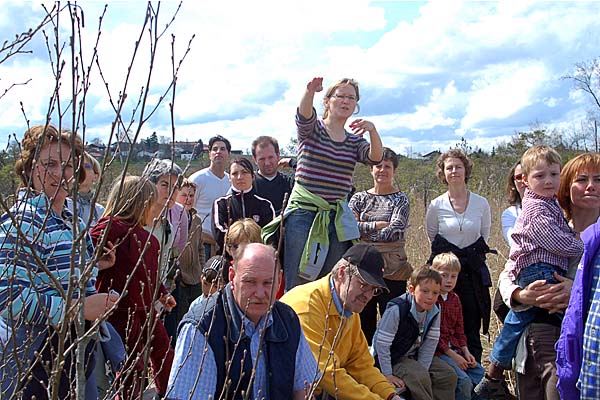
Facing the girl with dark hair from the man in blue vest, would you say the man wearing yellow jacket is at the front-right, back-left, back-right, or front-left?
front-right

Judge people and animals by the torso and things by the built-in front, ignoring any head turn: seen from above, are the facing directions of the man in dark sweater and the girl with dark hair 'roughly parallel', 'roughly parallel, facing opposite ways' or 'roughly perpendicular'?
roughly parallel

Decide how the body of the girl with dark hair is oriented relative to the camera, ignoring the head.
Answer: toward the camera

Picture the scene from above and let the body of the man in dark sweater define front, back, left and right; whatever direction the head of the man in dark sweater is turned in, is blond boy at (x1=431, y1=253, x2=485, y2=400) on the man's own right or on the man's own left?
on the man's own left

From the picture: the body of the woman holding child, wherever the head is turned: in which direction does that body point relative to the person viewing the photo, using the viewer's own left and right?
facing the viewer

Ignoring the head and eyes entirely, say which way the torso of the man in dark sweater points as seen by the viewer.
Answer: toward the camera

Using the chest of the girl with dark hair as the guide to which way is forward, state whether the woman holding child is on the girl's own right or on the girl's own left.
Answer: on the girl's own left

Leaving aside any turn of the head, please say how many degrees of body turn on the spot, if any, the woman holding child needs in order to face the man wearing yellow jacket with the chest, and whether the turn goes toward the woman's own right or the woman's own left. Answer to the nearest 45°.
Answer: approximately 45° to the woman's own right

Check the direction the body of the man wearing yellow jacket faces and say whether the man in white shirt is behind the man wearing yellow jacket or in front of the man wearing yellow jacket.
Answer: behind

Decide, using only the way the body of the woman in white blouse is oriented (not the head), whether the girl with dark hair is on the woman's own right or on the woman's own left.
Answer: on the woman's own right

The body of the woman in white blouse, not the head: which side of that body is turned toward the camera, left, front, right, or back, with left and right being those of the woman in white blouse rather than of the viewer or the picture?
front

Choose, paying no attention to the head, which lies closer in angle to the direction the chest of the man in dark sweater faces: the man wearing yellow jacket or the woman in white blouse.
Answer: the man wearing yellow jacket

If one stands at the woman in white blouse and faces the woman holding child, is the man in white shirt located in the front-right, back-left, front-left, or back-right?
back-right

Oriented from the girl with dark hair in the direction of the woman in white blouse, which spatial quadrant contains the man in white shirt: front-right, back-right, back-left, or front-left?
back-left
